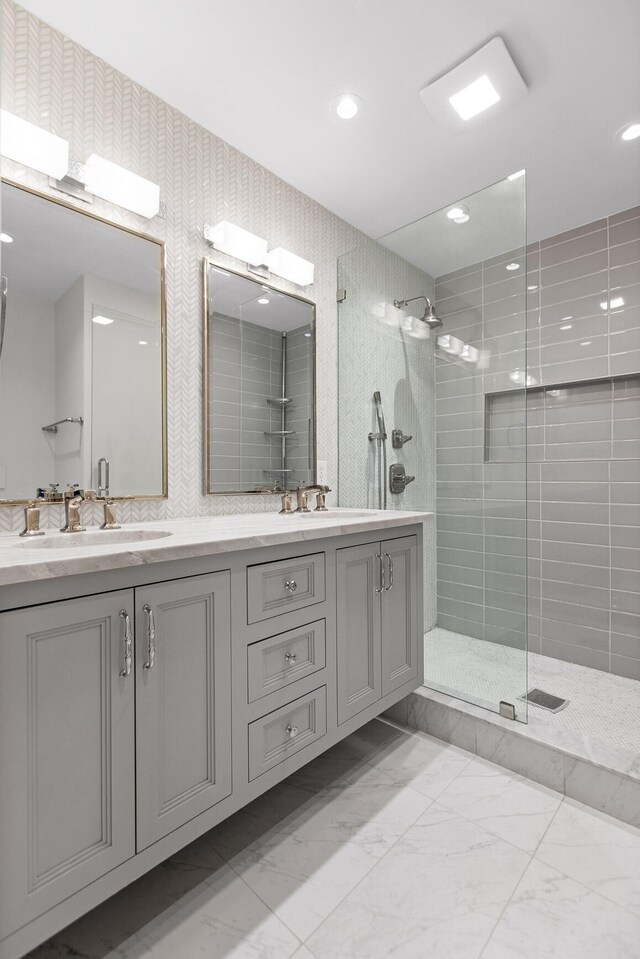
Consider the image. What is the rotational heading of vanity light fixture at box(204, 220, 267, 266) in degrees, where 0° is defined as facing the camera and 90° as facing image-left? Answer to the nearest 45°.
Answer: approximately 315°

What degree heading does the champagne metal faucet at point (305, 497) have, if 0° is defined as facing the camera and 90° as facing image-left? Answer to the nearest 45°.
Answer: approximately 315°

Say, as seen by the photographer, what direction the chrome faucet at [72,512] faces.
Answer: facing the viewer and to the right of the viewer

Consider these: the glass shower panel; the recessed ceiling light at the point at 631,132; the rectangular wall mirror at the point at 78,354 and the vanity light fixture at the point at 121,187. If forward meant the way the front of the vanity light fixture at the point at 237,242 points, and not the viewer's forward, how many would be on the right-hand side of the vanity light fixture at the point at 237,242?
2

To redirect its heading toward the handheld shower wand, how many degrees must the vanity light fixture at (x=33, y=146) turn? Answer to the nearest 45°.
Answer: approximately 45° to its left

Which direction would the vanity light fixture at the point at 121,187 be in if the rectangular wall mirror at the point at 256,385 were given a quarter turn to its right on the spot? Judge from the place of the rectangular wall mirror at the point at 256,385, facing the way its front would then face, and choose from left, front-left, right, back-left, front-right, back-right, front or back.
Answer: front

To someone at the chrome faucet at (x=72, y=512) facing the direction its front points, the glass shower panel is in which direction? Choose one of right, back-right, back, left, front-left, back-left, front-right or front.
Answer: front-left
